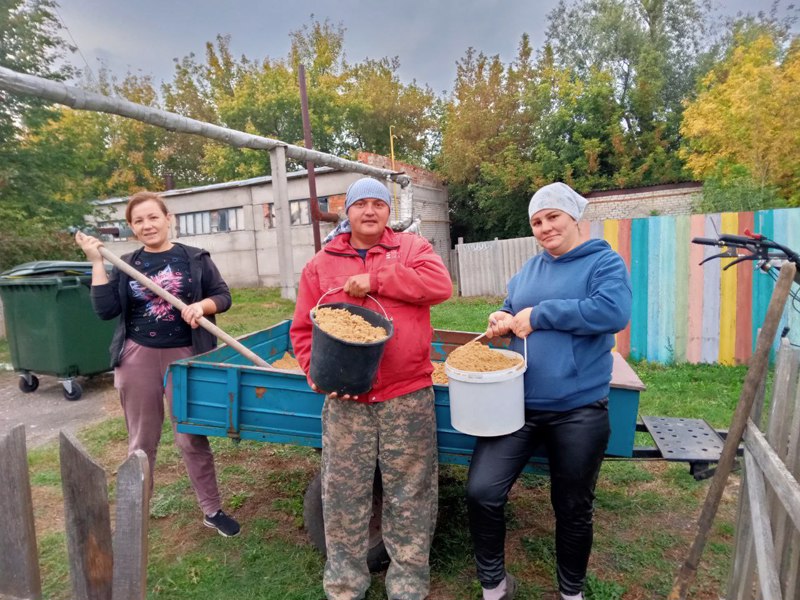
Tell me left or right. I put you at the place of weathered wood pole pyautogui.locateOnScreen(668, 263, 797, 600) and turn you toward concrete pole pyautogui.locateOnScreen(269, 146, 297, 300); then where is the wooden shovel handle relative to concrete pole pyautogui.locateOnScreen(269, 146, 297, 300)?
left

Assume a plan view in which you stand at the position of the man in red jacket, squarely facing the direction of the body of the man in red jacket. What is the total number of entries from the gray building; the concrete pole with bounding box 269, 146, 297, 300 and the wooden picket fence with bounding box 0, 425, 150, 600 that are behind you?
2

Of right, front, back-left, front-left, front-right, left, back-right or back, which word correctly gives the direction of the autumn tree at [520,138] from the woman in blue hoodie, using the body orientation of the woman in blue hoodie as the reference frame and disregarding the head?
back-right

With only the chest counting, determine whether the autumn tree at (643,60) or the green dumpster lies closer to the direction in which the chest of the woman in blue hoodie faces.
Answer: the green dumpster

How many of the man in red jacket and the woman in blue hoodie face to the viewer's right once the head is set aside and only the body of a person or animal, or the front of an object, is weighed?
0

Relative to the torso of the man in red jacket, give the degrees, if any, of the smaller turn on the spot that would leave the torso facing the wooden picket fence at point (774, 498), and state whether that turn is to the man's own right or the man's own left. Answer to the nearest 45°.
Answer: approximately 45° to the man's own left

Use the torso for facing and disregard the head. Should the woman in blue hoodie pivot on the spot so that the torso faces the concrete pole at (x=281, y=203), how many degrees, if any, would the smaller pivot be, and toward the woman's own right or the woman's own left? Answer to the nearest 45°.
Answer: approximately 90° to the woman's own right

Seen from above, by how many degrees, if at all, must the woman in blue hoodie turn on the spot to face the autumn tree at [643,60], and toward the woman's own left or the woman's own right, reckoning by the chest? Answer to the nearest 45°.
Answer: approximately 135° to the woman's own right

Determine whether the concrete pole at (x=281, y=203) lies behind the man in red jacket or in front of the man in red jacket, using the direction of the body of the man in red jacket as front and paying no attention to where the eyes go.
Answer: behind

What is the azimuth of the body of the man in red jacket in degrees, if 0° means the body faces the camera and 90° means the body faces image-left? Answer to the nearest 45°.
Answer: approximately 0°

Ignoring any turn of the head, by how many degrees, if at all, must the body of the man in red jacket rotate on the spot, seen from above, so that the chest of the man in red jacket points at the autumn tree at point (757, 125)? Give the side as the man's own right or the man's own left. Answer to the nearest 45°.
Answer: approximately 135° to the man's own left

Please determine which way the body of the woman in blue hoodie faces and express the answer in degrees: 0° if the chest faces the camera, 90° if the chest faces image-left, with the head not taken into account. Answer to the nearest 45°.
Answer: approximately 45°
